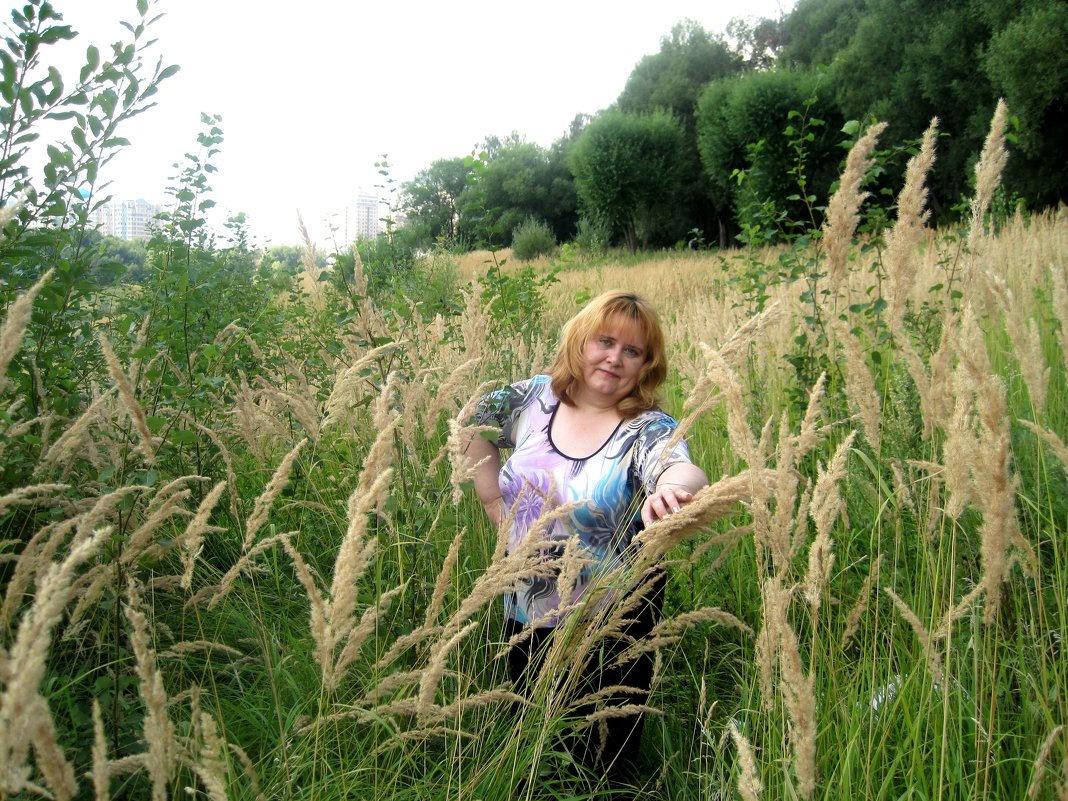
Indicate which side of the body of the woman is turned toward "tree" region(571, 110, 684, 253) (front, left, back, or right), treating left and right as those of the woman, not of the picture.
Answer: back

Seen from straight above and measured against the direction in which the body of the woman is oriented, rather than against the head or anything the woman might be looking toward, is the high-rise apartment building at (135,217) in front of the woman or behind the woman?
behind

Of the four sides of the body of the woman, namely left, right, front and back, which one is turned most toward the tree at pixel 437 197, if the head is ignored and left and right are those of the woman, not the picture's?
back

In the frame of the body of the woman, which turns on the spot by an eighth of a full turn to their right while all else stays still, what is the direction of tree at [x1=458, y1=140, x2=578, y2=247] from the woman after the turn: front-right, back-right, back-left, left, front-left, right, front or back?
back-right

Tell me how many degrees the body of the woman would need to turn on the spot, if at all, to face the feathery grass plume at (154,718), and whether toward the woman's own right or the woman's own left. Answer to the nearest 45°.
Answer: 0° — they already face it

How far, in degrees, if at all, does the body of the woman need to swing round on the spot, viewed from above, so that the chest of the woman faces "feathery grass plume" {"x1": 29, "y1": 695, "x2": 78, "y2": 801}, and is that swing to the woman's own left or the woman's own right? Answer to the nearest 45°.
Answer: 0° — they already face it

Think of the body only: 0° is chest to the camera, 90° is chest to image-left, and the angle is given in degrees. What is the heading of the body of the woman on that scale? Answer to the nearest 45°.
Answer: approximately 0°

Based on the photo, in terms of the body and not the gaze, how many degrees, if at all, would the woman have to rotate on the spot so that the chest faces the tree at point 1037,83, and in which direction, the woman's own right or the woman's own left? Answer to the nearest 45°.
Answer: approximately 135° to the woman's own left

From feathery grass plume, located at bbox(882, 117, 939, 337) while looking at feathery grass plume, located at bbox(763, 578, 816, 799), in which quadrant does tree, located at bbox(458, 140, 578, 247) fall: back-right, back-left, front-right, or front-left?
back-right

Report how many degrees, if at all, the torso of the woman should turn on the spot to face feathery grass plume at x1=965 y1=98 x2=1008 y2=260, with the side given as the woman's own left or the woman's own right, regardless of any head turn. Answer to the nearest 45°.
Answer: approximately 90° to the woman's own left

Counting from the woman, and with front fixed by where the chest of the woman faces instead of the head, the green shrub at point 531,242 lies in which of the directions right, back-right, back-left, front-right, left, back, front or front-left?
back

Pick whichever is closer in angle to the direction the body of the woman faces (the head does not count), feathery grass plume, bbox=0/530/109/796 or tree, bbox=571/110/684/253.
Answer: the feathery grass plume
